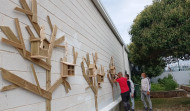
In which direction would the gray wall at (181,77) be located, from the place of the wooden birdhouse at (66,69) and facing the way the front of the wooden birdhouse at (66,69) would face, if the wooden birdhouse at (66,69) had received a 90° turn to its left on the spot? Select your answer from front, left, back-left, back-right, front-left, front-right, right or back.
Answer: front

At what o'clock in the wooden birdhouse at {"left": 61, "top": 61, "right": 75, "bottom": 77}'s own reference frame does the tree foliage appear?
The tree foliage is roughly at 9 o'clock from the wooden birdhouse.

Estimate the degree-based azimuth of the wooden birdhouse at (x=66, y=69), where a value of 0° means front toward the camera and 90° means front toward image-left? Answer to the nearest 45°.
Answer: approximately 315°
